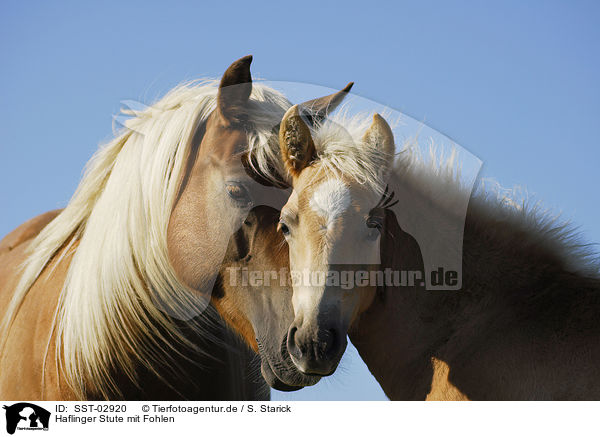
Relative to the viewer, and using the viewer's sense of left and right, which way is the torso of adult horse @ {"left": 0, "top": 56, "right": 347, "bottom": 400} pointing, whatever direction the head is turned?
facing the viewer and to the right of the viewer

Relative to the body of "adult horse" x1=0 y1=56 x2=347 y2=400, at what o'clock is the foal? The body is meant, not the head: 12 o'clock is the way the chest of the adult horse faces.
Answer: The foal is roughly at 11 o'clock from the adult horse.

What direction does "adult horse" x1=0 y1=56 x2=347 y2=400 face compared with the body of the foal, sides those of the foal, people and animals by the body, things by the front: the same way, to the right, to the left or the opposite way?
to the left

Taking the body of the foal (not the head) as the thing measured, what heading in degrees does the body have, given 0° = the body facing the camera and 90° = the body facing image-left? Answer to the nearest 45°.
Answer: approximately 45°

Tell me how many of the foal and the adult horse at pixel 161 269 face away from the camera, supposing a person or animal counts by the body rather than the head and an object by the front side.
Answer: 0

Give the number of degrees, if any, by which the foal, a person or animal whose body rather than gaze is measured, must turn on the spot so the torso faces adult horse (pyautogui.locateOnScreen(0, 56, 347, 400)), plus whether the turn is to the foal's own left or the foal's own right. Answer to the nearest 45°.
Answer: approximately 45° to the foal's own right
